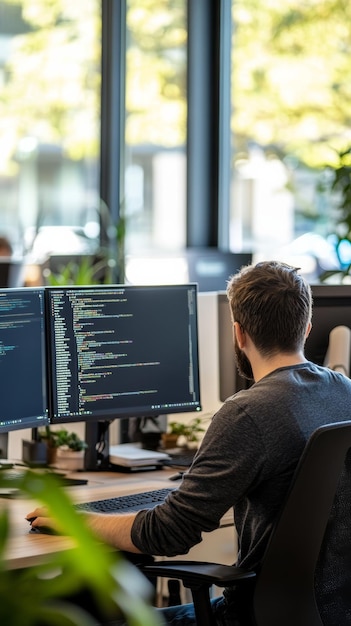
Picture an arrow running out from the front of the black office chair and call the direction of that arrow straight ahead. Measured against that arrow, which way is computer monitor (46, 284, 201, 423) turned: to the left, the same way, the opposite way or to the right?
the opposite way

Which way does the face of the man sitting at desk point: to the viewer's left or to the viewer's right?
to the viewer's left

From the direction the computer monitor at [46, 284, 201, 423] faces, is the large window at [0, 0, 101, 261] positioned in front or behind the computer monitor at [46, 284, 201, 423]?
behind

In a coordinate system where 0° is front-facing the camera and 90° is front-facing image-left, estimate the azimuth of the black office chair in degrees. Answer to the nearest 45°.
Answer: approximately 135°

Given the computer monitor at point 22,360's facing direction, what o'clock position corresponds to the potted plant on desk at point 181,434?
The potted plant on desk is roughly at 9 o'clock from the computer monitor.

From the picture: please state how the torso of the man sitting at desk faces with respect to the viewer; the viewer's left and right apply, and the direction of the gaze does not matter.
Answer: facing away from the viewer and to the left of the viewer

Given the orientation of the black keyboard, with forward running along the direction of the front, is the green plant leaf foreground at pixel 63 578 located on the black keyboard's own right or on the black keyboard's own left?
on the black keyboard's own right

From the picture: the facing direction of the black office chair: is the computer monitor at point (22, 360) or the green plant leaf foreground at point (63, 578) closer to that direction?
the computer monitor

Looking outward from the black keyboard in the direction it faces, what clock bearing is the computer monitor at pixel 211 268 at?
The computer monitor is roughly at 8 o'clock from the black keyboard.

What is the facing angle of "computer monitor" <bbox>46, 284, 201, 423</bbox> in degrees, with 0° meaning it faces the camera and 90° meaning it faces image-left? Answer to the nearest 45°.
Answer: approximately 315°
